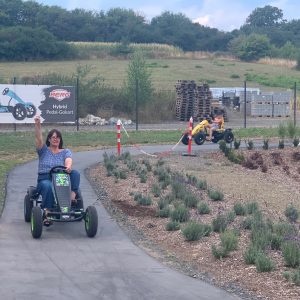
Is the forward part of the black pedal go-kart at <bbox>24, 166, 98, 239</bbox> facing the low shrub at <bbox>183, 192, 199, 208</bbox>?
no

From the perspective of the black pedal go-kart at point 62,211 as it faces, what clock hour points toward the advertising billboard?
The advertising billboard is roughly at 6 o'clock from the black pedal go-kart.

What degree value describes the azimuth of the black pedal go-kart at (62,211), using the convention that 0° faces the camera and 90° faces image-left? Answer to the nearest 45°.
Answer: approximately 0°

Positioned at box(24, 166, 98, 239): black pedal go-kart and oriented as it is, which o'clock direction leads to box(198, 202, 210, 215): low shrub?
The low shrub is roughly at 8 o'clock from the black pedal go-kart.

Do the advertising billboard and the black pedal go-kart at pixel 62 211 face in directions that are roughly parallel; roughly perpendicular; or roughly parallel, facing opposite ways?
roughly parallel

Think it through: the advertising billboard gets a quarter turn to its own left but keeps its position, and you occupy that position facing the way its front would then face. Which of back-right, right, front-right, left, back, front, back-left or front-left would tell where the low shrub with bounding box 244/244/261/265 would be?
right

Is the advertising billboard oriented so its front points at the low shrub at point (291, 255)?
yes

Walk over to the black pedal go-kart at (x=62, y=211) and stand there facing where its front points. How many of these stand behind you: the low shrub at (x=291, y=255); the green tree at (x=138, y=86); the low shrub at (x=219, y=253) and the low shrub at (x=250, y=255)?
1

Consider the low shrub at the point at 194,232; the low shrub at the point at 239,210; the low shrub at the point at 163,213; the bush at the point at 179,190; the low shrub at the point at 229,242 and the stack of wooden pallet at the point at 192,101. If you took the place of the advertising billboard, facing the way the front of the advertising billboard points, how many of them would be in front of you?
5

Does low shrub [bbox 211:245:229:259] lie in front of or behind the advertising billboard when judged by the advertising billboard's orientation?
in front

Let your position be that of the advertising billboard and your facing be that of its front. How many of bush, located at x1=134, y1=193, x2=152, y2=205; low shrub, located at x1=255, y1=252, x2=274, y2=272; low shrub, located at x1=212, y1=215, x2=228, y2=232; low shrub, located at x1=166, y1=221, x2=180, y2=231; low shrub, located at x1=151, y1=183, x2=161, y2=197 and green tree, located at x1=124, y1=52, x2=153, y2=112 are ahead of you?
5

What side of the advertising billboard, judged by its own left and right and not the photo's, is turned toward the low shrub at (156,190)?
front

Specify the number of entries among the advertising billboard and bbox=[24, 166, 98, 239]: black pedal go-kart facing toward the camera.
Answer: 2

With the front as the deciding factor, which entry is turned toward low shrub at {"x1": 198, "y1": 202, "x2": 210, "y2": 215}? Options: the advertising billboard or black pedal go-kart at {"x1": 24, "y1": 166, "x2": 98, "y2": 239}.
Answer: the advertising billboard

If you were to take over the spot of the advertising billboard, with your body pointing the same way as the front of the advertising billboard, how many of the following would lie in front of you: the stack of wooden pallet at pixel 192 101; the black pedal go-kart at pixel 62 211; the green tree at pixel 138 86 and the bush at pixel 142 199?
2

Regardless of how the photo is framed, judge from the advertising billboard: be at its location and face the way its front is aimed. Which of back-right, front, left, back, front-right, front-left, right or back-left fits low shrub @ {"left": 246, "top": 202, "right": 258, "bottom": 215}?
front

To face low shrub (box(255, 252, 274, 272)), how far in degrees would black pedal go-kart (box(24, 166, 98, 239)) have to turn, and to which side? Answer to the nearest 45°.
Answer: approximately 45° to its left

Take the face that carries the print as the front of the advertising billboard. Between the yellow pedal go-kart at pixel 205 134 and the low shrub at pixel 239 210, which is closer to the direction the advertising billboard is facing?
the low shrub

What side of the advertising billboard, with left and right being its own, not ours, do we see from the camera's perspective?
front
